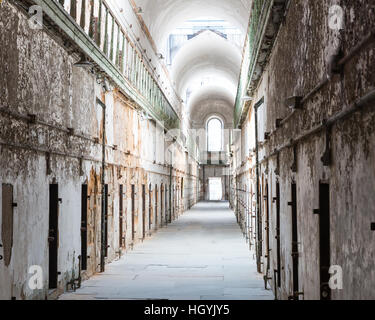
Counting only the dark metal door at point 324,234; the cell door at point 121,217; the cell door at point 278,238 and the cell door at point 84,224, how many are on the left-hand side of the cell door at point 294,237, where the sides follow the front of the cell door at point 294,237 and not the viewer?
1

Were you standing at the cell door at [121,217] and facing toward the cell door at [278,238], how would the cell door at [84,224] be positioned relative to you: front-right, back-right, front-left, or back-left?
front-right

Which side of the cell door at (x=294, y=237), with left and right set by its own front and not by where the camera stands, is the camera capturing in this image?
left

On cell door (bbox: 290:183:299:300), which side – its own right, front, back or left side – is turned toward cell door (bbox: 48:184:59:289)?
front

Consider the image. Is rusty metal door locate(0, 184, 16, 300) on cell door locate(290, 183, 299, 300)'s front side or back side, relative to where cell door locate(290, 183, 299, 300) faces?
on the front side

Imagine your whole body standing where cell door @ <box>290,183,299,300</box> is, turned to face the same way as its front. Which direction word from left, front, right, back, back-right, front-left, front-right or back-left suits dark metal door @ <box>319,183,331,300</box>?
left

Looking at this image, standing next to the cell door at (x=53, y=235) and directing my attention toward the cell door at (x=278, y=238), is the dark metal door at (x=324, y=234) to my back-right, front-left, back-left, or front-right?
front-right

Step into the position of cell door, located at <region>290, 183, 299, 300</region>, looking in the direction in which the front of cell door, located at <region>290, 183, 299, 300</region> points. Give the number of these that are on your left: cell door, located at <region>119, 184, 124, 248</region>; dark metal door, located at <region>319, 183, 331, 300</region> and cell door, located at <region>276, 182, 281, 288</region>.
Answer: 1

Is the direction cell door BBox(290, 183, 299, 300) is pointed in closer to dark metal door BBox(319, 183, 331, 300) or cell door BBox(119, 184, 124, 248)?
the cell door

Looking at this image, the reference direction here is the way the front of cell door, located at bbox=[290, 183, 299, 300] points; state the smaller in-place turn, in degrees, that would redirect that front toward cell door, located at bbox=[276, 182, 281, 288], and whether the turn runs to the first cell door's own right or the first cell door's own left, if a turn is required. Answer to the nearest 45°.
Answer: approximately 90° to the first cell door's own right

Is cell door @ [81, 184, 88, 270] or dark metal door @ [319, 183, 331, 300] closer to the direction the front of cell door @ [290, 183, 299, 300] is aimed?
the cell door

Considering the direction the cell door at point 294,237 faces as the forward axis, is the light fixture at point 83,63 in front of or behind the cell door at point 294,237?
in front

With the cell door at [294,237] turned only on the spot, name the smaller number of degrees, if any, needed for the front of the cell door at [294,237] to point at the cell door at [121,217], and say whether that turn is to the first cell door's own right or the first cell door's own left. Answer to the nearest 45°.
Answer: approximately 45° to the first cell door's own right

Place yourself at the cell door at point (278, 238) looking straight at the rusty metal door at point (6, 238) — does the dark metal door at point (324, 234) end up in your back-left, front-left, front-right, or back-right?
front-left
